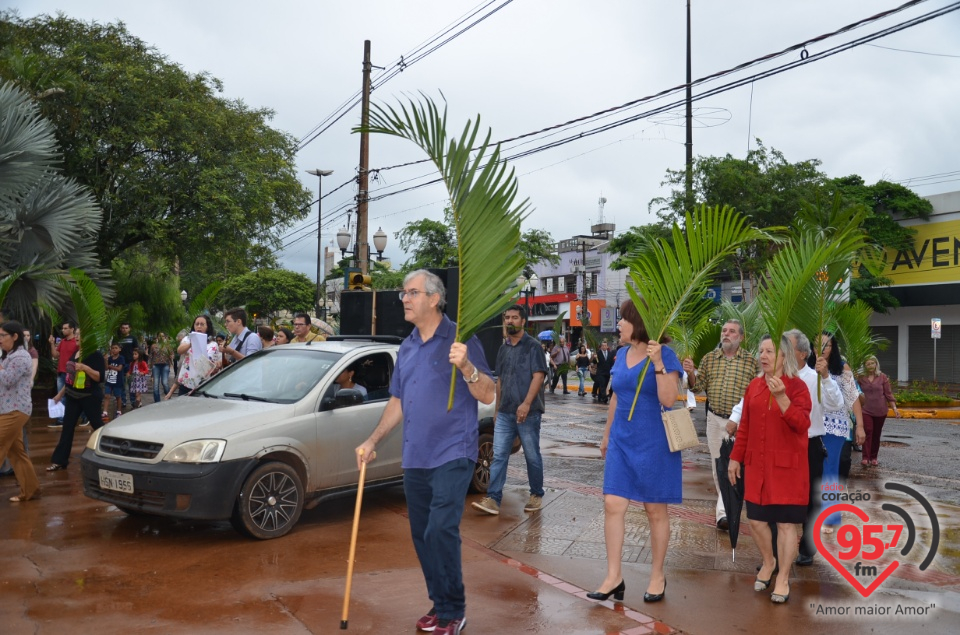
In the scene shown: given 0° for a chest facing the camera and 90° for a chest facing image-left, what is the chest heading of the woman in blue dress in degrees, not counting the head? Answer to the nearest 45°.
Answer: approximately 45°

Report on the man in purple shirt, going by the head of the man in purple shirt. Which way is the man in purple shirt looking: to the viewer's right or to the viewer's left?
to the viewer's left

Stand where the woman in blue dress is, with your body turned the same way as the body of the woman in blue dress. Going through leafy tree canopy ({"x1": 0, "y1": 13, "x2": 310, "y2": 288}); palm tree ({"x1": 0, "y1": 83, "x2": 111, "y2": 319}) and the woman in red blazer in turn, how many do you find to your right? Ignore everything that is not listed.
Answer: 2

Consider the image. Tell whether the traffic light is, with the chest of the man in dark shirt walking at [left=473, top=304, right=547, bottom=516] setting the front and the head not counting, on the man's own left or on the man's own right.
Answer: on the man's own right

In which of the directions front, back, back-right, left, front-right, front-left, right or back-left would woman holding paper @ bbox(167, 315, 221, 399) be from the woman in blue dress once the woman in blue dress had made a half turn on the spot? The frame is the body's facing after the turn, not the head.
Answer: left

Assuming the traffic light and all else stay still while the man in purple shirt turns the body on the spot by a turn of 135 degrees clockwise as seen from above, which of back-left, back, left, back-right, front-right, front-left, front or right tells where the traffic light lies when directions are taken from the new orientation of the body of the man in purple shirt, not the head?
front

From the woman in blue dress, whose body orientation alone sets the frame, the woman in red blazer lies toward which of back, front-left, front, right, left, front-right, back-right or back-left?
back-left
